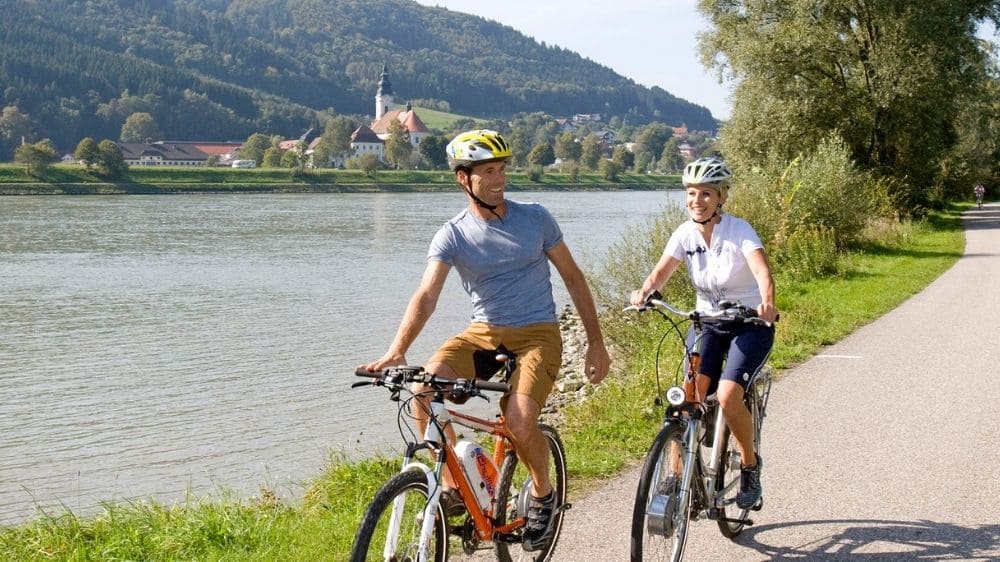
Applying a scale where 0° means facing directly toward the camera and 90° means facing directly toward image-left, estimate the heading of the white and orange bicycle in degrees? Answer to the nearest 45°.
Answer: approximately 45°

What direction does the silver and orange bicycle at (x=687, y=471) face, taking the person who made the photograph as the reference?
facing the viewer and to the left of the viewer

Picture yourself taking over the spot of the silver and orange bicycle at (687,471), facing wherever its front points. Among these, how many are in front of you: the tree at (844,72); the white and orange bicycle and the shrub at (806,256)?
1

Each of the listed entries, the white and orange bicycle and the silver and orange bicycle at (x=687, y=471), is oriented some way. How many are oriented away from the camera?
0

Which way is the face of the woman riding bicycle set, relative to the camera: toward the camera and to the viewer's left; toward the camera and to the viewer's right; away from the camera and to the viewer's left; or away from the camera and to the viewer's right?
toward the camera and to the viewer's left

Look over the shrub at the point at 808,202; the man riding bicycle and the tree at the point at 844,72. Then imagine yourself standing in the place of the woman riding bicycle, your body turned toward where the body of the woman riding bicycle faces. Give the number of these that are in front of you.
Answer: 1

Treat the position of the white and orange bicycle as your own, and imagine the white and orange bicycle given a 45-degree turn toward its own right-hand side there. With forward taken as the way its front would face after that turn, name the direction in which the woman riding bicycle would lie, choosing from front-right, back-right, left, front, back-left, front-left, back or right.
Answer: back-right

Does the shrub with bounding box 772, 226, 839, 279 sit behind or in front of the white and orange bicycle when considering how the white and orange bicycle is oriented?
behind

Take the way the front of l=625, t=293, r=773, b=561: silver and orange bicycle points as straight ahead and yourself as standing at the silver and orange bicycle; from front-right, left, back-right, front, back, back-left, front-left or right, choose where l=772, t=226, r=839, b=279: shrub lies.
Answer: back-right

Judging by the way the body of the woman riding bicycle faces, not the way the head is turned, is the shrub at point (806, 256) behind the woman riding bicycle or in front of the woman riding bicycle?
behind

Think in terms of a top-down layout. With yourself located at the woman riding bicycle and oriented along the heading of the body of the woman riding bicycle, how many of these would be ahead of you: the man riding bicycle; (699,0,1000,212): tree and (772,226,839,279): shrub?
1

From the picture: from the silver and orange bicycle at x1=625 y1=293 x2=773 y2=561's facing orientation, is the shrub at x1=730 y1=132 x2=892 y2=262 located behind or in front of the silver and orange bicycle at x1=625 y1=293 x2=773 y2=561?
behind

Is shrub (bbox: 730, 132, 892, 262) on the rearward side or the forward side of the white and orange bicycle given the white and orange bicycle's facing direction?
on the rearward side

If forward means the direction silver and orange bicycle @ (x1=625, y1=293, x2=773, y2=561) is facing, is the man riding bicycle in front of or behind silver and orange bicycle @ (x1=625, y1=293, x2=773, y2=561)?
in front

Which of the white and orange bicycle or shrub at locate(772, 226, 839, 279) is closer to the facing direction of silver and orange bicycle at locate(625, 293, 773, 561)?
the white and orange bicycle

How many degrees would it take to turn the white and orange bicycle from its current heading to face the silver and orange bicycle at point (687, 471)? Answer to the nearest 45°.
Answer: approximately 180°
